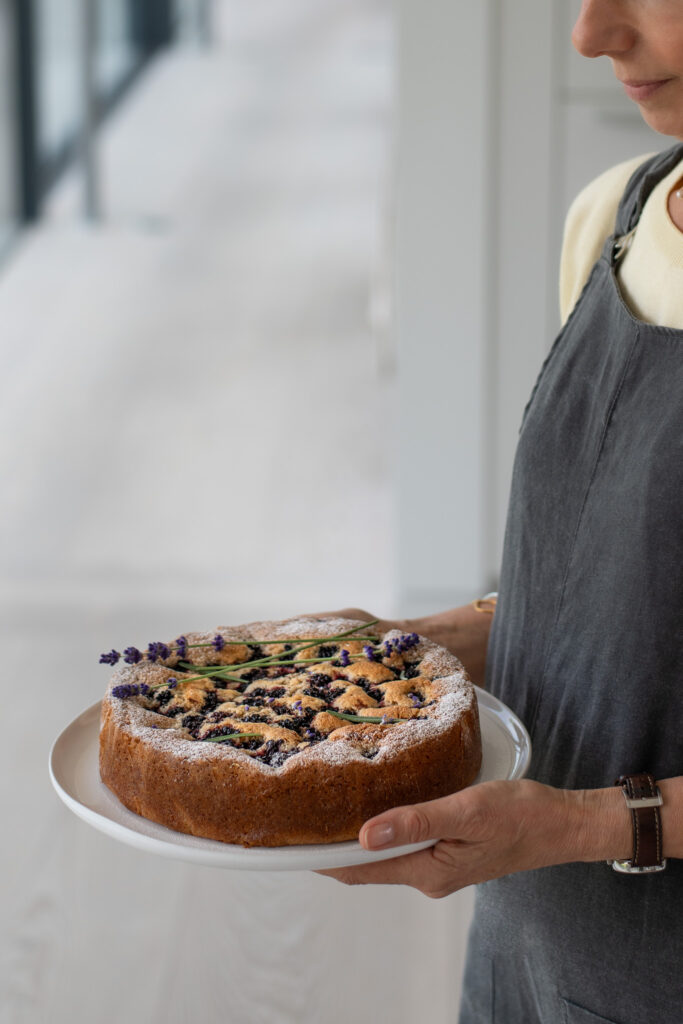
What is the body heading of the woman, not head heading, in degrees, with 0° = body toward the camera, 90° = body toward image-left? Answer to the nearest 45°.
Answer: approximately 45°
